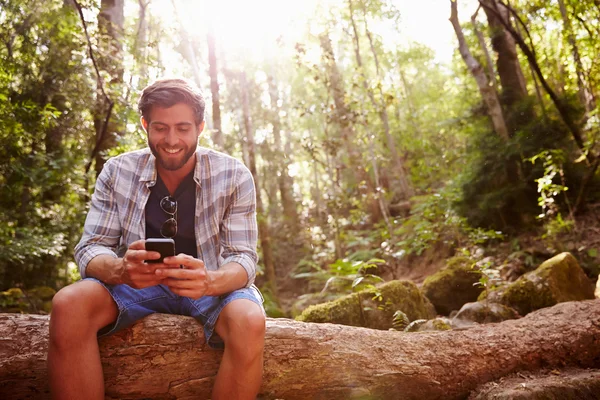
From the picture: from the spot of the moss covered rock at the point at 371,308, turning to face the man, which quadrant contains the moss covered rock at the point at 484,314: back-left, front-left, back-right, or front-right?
back-left

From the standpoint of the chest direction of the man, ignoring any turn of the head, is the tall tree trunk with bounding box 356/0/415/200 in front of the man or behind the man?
behind

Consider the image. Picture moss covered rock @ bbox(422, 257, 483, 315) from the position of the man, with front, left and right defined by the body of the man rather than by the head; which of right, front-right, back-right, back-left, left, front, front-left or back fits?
back-left

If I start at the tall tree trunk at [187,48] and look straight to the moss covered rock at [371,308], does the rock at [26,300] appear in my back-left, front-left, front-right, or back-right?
front-right

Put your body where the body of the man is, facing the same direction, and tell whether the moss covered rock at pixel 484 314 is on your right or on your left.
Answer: on your left

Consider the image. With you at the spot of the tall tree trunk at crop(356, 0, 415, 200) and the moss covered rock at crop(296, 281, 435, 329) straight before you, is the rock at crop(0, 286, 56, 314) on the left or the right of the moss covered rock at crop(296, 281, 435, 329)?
right

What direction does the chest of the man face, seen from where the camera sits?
toward the camera

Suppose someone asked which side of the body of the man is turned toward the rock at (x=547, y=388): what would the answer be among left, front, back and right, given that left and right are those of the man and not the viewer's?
left

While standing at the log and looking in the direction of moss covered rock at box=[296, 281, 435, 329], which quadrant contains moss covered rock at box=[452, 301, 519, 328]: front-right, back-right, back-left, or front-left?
front-right

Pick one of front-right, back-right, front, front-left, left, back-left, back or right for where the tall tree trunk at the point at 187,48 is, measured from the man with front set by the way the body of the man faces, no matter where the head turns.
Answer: back

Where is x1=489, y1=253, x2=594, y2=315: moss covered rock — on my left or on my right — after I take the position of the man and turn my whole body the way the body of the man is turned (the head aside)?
on my left

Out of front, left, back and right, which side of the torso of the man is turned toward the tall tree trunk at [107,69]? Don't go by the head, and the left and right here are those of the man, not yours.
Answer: back
